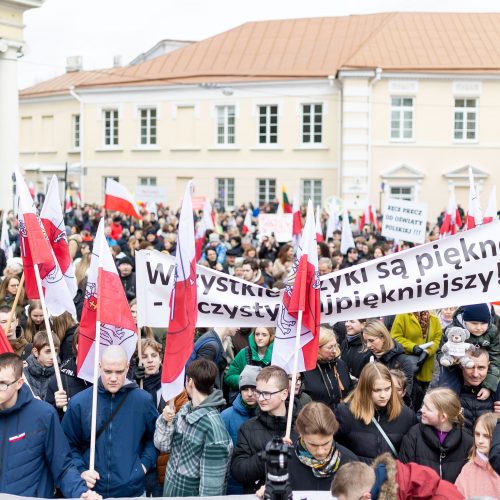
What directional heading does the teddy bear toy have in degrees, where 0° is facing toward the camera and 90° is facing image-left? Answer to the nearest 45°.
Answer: approximately 0°

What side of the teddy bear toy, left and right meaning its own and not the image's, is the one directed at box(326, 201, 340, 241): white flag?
back

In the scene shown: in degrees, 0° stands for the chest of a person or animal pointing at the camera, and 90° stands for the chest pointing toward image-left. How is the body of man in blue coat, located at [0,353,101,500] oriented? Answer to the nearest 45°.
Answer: approximately 45°

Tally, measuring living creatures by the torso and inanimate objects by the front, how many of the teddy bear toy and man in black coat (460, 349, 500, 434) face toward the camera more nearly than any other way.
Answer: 2

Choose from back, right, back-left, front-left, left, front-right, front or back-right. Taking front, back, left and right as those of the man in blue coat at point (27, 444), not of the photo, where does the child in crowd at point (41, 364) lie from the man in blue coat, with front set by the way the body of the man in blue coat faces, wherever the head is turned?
back-right

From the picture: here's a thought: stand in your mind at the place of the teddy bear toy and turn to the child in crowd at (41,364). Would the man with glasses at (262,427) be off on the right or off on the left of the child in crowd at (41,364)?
left

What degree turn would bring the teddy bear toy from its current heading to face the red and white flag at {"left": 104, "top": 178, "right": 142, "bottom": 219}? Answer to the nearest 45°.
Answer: approximately 135° to its right
